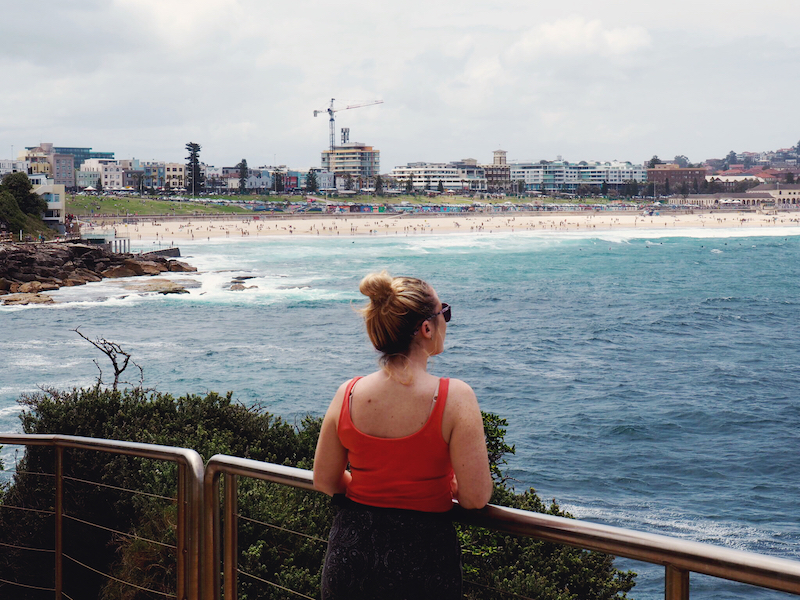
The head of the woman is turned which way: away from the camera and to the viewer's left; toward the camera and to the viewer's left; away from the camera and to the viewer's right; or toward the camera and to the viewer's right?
away from the camera and to the viewer's right

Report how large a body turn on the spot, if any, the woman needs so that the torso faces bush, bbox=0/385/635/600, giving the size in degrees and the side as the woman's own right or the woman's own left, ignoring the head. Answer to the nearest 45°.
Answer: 0° — they already face it

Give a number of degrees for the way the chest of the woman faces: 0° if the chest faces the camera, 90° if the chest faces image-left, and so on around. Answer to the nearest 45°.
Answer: approximately 180°
